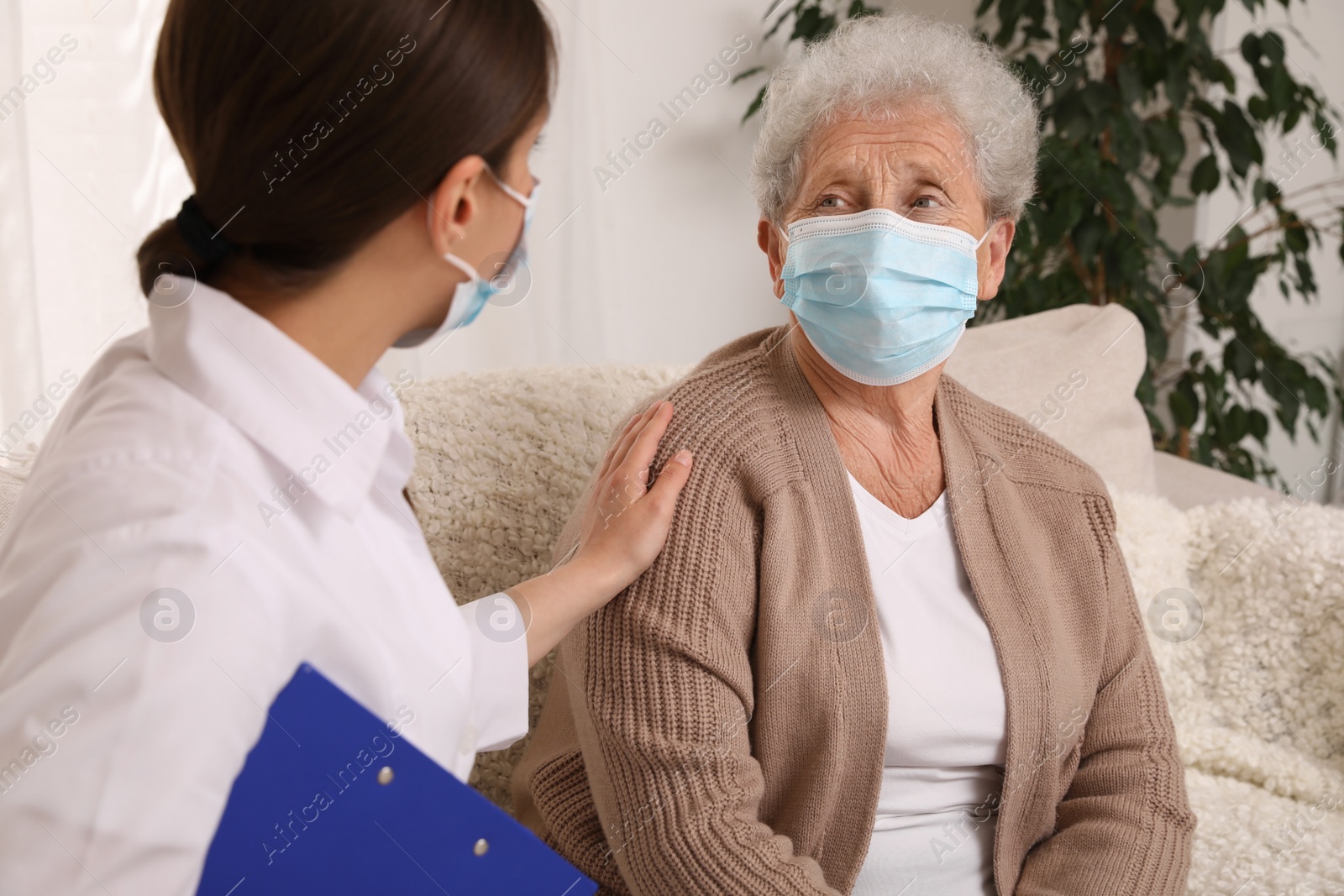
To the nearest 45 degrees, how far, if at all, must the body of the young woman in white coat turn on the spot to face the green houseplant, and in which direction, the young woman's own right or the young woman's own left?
0° — they already face it

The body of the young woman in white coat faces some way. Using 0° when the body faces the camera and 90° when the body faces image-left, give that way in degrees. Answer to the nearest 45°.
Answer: approximately 225°

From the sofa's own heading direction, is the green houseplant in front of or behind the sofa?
behind

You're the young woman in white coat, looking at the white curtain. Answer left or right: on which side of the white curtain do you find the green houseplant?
right

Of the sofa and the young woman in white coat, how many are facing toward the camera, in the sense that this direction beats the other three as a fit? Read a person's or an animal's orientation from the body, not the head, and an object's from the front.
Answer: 1

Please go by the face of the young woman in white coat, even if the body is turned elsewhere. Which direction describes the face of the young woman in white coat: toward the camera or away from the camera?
away from the camera

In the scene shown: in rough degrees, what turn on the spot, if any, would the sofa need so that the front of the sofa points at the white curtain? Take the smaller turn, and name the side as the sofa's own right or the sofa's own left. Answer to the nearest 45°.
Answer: approximately 135° to the sofa's own right
